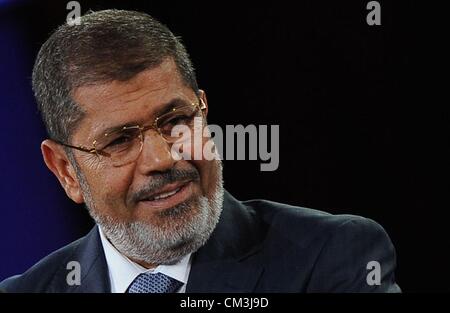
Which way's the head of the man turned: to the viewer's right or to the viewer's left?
to the viewer's right

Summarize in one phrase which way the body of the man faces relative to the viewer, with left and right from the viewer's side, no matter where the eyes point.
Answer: facing the viewer
